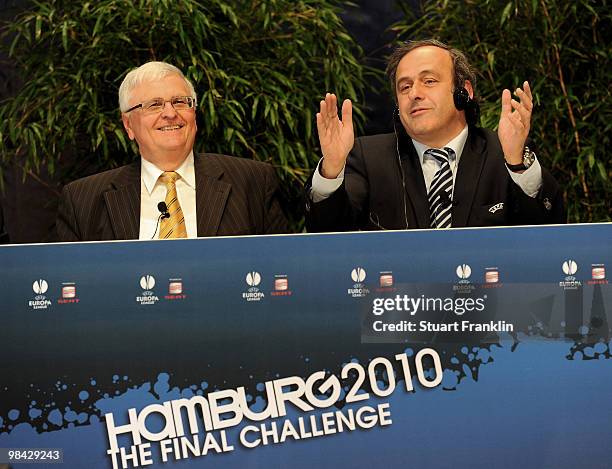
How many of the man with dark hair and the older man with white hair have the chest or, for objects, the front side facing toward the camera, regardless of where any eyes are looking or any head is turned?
2

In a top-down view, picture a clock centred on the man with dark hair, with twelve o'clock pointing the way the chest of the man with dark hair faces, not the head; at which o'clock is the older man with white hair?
The older man with white hair is roughly at 3 o'clock from the man with dark hair.

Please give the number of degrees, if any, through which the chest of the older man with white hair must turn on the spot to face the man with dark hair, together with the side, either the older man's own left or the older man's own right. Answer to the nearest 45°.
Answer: approximately 90° to the older man's own left

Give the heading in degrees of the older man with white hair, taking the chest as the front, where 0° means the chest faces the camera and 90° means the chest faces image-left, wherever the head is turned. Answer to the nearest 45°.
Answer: approximately 0°
